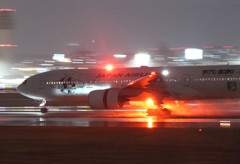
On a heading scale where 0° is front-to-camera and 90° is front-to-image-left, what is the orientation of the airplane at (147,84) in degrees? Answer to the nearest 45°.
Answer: approximately 90°
